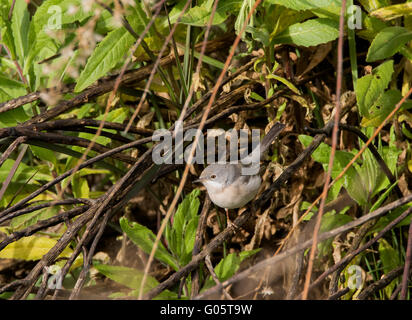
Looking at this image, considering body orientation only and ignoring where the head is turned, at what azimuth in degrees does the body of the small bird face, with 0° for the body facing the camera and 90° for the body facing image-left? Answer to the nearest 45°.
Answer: approximately 90°

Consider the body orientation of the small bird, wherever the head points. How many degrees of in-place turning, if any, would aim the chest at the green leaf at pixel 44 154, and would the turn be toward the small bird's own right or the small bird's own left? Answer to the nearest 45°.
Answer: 0° — it already faces it
